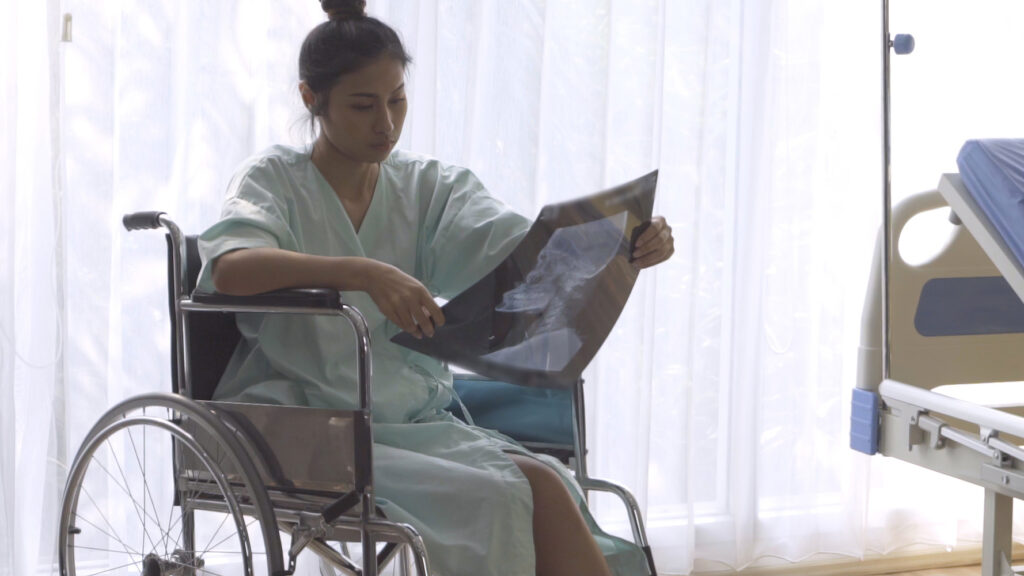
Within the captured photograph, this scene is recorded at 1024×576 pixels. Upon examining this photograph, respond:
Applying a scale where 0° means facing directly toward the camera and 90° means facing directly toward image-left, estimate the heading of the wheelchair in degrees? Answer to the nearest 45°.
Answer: approximately 315°

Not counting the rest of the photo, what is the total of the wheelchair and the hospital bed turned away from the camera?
0

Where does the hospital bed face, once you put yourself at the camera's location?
facing the viewer and to the right of the viewer

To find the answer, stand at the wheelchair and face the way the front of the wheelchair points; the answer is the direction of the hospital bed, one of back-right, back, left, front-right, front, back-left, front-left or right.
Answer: front-left

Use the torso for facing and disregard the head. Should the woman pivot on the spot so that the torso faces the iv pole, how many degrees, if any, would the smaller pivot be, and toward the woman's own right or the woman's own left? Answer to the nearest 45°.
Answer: approximately 45° to the woman's own left

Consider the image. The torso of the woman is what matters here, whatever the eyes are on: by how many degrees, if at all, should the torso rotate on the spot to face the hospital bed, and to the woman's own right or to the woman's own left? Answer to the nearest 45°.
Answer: approximately 45° to the woman's own left

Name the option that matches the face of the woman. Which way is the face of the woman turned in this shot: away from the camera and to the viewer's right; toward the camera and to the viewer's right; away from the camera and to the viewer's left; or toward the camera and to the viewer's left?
toward the camera and to the viewer's right
